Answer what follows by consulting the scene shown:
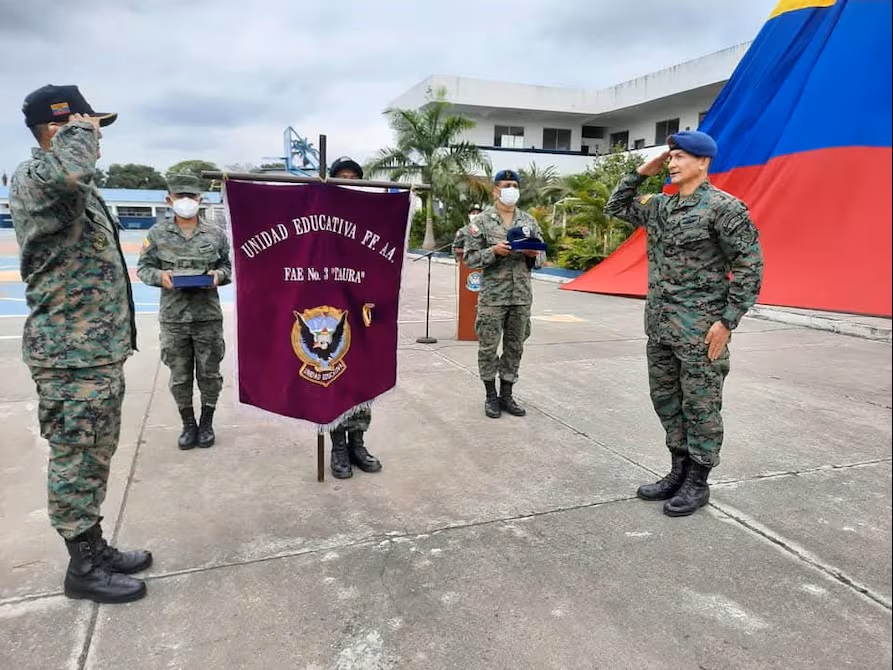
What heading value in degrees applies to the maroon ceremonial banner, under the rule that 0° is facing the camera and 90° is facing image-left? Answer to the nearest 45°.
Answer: approximately 0°

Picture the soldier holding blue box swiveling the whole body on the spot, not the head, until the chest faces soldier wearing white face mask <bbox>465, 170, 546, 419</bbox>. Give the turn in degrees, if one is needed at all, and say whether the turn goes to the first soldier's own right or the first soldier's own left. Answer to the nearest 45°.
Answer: approximately 90° to the first soldier's own left

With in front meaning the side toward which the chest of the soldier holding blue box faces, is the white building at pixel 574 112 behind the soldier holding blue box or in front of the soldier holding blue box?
behind

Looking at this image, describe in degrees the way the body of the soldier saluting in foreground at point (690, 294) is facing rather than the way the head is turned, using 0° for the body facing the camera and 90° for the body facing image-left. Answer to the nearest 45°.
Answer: approximately 45°

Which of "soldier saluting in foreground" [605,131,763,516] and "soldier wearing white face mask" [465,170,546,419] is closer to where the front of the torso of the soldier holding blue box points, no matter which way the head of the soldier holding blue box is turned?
the soldier saluting in foreground

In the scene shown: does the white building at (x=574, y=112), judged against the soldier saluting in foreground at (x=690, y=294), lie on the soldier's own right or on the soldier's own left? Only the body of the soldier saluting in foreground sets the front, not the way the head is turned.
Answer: on the soldier's own right

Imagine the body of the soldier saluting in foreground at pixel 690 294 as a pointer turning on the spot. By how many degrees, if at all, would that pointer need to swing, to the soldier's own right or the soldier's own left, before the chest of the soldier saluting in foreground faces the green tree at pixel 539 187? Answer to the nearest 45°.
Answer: approximately 135° to the soldier's own right

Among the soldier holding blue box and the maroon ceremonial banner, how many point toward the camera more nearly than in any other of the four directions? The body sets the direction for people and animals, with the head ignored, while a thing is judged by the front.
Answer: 2

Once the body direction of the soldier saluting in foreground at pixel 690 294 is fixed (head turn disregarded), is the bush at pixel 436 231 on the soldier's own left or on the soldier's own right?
on the soldier's own right

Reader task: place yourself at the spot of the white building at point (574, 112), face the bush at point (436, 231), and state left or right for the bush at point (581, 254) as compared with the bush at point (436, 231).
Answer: left

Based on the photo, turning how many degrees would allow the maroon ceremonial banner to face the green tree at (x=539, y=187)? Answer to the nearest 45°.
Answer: approximately 135° to its left

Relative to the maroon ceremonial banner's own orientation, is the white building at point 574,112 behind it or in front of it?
behind

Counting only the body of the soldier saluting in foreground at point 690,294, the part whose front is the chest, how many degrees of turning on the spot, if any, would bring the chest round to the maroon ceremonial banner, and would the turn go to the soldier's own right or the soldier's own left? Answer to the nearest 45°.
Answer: approximately 45° to the soldier's own right

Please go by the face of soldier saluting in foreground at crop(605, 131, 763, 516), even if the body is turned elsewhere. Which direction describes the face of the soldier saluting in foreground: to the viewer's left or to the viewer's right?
to the viewer's left
